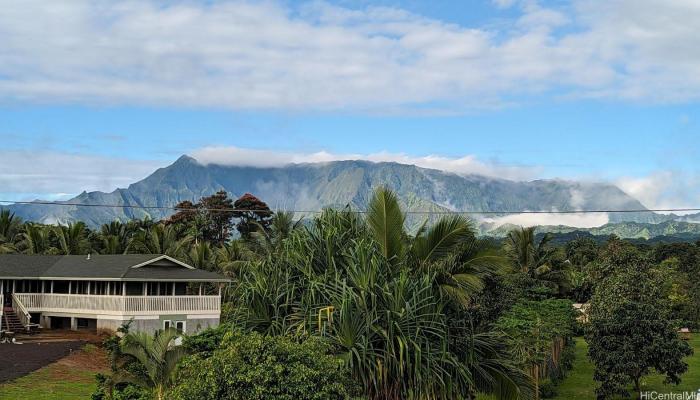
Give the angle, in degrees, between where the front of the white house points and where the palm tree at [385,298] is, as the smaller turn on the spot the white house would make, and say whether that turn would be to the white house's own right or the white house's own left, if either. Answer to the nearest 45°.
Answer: approximately 45° to the white house's own left

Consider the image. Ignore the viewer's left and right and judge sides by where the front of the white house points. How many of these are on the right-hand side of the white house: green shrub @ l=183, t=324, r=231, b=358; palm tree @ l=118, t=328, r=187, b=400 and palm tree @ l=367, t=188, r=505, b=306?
0

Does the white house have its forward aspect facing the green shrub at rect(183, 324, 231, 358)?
no

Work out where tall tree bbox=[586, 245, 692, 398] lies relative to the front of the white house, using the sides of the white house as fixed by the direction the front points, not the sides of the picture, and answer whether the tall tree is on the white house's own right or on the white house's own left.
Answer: on the white house's own left

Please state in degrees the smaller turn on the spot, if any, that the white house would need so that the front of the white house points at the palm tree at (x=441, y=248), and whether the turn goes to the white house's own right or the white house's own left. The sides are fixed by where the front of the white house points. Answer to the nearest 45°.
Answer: approximately 45° to the white house's own left

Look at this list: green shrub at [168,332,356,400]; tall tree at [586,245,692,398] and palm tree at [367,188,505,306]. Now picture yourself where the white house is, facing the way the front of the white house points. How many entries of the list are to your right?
0

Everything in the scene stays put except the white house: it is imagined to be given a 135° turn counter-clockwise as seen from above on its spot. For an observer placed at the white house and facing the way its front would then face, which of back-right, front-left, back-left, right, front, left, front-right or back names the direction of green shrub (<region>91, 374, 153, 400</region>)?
right

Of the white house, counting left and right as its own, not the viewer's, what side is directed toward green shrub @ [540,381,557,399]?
left

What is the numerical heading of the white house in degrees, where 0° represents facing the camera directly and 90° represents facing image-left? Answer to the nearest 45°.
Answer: approximately 45°

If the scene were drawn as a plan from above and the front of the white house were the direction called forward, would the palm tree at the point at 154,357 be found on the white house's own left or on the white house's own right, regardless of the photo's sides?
on the white house's own left
